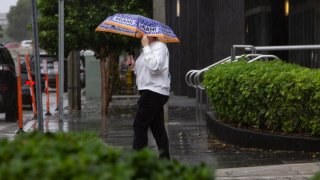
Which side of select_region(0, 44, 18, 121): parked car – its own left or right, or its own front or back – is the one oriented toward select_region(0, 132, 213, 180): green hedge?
back

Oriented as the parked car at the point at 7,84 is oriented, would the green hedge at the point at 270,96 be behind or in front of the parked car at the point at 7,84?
behind

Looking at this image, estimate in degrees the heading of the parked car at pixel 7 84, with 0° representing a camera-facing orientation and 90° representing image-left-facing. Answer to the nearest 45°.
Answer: approximately 180°
